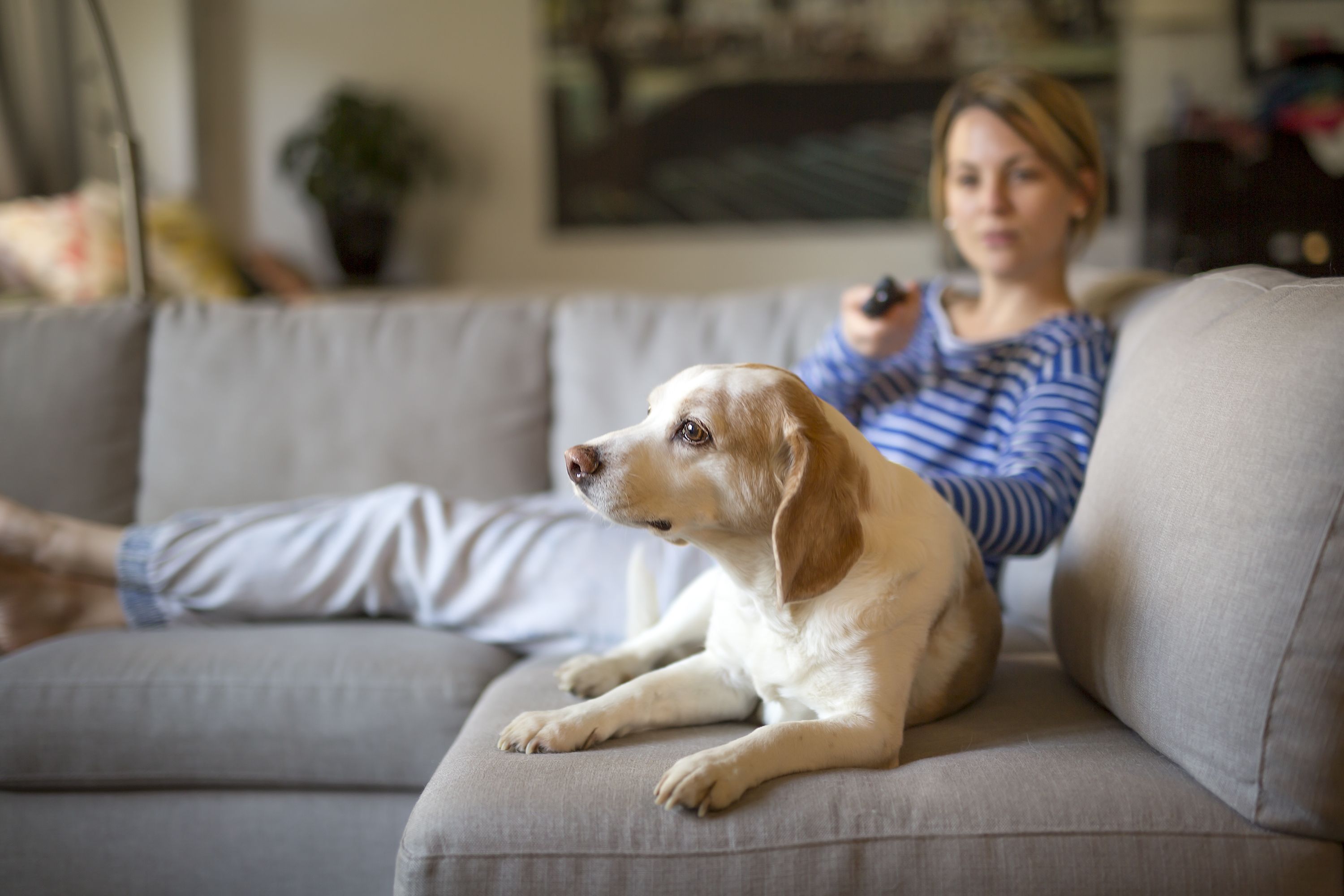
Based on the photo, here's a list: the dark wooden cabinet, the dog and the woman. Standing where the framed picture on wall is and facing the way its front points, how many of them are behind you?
0

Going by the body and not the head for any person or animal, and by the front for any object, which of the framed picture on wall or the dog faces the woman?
the framed picture on wall

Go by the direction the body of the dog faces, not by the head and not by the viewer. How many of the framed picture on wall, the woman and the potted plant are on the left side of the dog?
0

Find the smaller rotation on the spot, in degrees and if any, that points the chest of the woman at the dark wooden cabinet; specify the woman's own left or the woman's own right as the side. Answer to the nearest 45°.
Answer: approximately 180°

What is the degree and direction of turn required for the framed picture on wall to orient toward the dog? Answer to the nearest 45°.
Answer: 0° — it already faces it

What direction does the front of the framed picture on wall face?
toward the camera

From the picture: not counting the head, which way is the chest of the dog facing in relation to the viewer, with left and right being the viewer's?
facing the viewer and to the left of the viewer

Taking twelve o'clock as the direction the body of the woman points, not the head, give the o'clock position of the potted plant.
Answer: The potted plant is roughly at 4 o'clock from the woman.

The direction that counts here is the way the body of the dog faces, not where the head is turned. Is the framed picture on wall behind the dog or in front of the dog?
behind

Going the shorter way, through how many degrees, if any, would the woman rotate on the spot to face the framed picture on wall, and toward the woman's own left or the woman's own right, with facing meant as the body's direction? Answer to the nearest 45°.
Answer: approximately 135° to the woman's own right

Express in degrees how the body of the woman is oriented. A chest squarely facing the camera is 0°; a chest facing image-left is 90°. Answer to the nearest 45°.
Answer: approximately 45°

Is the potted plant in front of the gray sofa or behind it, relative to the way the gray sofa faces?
behind

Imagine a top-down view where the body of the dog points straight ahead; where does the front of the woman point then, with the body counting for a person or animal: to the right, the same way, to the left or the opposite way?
the same way
